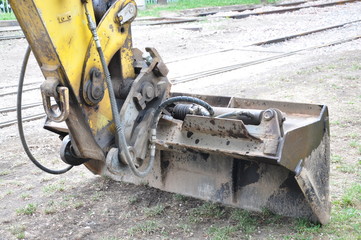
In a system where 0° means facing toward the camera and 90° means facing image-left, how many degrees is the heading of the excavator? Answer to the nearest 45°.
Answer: approximately 225°
